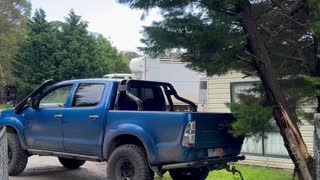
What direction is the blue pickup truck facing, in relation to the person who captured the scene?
facing away from the viewer and to the left of the viewer

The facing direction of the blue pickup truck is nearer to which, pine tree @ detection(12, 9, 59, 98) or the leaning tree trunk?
the pine tree

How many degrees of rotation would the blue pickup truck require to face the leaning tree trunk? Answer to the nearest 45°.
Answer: approximately 180°

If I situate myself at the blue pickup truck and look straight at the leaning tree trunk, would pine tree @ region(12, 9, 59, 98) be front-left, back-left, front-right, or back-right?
back-left

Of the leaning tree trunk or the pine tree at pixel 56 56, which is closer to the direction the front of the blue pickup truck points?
the pine tree

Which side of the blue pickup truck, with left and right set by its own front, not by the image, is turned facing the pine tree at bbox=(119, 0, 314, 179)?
back

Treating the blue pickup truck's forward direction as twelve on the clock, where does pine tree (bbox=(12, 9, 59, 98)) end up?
The pine tree is roughly at 1 o'clock from the blue pickup truck.

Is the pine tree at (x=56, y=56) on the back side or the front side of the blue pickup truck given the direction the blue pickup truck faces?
on the front side
